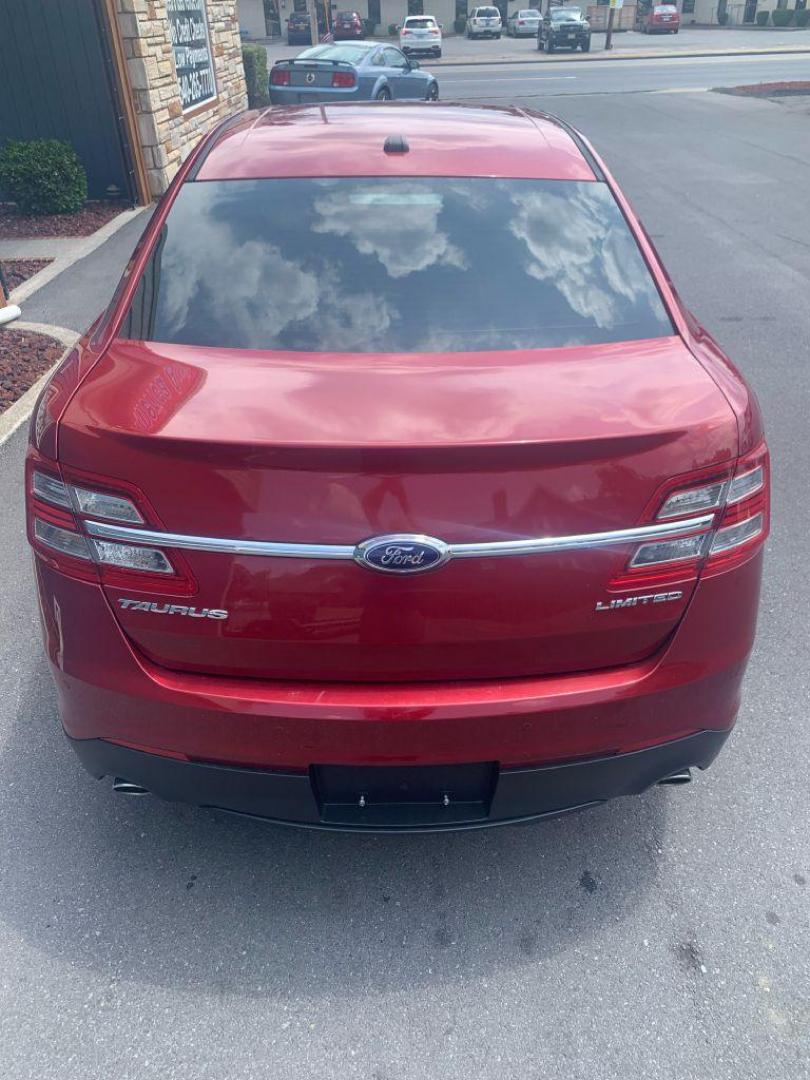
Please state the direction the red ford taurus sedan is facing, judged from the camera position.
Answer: facing away from the viewer

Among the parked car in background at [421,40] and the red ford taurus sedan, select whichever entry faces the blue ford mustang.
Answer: the red ford taurus sedan

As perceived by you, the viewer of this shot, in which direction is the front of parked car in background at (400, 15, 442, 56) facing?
facing away from the viewer

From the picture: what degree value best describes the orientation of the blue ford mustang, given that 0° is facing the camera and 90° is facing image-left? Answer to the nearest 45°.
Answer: approximately 225°

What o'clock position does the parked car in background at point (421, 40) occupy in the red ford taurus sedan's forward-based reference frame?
The parked car in background is roughly at 12 o'clock from the red ford taurus sedan.

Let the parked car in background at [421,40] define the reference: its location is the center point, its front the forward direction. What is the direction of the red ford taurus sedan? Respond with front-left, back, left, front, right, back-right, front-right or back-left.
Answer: back

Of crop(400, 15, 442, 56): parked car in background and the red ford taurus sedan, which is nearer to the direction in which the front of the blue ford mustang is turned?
the parked car in background

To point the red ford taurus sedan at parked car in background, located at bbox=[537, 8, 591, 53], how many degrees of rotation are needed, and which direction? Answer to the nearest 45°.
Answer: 0° — it already faces it

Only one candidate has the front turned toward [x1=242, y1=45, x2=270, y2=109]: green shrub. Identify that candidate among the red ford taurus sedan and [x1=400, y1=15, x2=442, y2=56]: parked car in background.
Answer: the red ford taurus sedan

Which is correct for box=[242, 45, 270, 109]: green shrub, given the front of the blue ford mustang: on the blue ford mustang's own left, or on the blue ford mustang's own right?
on the blue ford mustang's own left

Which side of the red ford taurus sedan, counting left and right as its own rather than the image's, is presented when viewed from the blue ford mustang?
front

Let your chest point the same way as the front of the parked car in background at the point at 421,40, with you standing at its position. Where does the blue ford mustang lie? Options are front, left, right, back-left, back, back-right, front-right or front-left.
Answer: back

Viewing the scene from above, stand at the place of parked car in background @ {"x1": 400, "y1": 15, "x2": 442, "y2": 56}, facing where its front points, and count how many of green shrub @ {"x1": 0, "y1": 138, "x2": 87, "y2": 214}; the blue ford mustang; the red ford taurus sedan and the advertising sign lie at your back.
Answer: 4

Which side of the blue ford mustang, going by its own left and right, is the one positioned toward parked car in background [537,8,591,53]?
front
